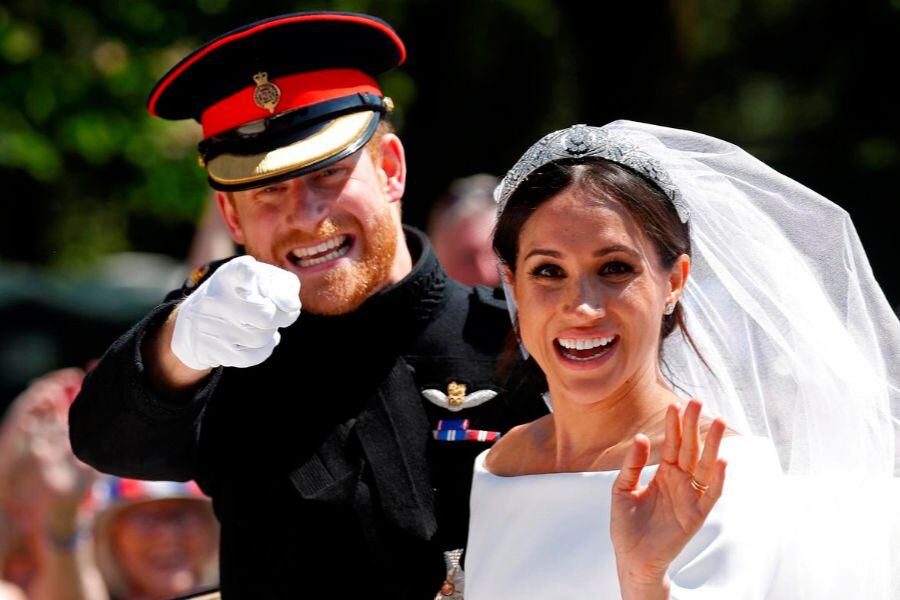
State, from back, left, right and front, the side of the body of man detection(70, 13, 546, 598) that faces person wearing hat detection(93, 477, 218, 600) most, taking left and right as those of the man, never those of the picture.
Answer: back

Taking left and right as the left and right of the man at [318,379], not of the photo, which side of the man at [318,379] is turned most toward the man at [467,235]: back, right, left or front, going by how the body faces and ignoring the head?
back

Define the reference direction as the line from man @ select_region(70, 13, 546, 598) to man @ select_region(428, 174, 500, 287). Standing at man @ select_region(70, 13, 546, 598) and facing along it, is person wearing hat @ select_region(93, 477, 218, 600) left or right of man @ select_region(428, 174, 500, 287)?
left

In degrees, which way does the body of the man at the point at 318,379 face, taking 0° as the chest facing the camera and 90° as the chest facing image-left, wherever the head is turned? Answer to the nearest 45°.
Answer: approximately 0°

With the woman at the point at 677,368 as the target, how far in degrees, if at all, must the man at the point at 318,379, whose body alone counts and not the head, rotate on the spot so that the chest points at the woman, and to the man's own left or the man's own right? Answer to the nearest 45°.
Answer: approximately 45° to the man's own left

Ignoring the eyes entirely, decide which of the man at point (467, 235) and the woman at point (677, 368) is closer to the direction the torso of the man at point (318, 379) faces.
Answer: the woman

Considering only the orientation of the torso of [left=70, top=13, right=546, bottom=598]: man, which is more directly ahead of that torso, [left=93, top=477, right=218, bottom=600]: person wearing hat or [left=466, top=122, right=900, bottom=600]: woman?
the woman
